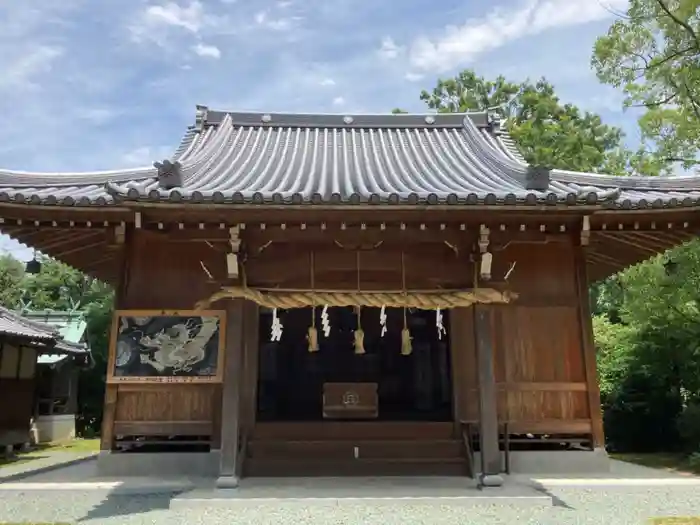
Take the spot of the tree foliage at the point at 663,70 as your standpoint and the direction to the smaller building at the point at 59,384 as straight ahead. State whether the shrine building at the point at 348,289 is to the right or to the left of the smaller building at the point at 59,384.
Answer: left

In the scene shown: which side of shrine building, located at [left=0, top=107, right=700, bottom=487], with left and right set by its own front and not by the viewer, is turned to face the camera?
front

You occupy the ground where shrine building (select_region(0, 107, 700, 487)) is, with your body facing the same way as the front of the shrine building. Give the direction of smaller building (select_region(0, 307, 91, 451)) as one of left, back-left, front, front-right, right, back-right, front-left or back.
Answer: back-right

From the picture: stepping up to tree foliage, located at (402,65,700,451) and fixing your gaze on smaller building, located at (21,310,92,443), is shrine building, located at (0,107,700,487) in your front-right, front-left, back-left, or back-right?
front-left

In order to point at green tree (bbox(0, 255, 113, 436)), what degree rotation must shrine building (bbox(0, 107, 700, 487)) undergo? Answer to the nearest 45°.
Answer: approximately 135° to its right

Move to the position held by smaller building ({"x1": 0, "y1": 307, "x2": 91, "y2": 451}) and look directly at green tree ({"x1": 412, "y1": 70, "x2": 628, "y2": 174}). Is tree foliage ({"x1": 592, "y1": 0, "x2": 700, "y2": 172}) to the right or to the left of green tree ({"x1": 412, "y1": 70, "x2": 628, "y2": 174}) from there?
right

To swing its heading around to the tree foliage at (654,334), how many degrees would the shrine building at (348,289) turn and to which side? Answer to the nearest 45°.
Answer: approximately 135° to its left

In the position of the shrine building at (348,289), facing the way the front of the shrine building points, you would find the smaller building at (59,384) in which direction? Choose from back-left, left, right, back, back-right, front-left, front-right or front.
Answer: back-right

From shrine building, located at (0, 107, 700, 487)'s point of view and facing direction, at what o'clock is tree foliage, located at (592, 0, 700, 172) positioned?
The tree foliage is roughly at 8 o'clock from the shrine building.

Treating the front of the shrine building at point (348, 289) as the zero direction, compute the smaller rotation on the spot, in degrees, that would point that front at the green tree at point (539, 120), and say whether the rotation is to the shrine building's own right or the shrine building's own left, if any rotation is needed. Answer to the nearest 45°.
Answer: approximately 135° to the shrine building's own left
